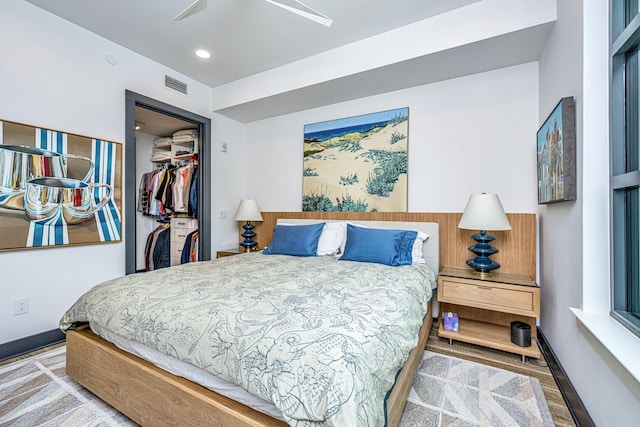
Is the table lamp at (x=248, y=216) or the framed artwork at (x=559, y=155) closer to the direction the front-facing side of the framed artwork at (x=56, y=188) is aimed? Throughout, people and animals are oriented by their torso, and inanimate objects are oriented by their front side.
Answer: the framed artwork

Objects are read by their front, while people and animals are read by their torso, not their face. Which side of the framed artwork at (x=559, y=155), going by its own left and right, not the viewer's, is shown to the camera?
left

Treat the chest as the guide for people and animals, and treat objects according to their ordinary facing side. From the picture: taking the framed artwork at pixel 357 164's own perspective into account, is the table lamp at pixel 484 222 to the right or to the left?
on its left

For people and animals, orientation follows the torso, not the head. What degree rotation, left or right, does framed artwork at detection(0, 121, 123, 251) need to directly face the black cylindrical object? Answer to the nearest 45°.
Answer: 0° — it already faces it

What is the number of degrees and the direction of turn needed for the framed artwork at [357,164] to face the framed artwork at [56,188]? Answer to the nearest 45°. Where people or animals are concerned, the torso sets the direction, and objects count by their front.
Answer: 0° — it already faces it

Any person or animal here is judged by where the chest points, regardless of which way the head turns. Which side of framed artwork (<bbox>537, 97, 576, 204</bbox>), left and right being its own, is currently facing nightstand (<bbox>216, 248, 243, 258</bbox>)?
front

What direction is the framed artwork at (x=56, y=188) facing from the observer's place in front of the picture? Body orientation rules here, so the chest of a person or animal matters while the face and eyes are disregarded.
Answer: facing the viewer and to the right of the viewer

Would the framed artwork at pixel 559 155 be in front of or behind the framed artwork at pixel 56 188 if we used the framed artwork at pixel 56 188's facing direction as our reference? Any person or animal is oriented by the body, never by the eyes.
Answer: in front

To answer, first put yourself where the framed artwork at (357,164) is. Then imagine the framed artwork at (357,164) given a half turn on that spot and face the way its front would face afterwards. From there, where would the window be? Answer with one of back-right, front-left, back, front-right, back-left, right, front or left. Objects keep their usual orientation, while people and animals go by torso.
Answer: right

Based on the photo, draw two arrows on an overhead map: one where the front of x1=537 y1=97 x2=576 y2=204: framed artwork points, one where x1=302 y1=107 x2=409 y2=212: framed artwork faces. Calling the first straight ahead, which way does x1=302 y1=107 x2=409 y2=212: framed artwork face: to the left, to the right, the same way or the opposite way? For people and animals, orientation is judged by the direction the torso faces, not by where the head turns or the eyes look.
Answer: to the left

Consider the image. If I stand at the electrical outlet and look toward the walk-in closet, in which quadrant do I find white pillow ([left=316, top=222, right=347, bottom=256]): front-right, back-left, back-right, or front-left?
front-right

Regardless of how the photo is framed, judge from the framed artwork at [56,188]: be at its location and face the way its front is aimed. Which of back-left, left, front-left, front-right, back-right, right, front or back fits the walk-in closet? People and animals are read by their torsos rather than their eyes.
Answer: left

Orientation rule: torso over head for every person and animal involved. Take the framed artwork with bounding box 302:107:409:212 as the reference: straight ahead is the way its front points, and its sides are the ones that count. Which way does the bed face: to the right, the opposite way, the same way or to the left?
the same way

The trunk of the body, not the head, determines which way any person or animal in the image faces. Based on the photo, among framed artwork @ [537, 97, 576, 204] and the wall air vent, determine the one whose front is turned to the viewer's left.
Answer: the framed artwork

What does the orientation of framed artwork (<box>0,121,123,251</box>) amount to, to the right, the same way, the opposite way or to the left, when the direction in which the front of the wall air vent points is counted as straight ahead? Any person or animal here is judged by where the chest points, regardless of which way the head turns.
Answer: the same way

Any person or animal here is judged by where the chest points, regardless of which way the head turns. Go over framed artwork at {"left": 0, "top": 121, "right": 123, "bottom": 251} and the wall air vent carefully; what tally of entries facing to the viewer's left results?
0

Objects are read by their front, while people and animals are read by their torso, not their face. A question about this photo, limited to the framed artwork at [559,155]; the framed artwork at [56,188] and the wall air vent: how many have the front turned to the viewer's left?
1

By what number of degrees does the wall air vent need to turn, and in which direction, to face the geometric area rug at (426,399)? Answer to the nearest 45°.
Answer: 0° — it already faces it
